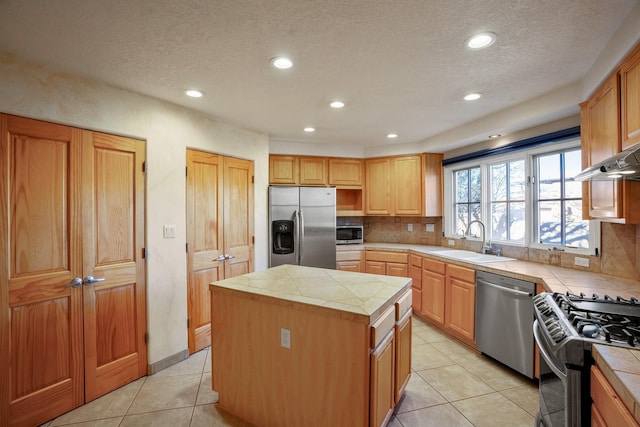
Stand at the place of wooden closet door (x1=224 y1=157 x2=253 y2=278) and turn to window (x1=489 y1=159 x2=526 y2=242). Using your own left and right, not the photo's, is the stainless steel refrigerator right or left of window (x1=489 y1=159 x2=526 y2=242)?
left

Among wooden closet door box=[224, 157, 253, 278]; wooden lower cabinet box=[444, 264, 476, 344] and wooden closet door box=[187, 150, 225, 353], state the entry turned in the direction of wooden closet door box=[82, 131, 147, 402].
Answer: the wooden lower cabinet

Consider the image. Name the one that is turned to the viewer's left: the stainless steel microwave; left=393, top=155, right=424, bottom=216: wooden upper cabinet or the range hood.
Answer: the range hood

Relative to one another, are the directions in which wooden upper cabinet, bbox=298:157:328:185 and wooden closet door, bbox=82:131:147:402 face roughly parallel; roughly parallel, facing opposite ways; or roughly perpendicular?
roughly perpendicular

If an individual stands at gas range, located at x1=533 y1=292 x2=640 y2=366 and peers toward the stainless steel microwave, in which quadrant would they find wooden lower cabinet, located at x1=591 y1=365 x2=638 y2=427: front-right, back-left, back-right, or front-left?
back-left

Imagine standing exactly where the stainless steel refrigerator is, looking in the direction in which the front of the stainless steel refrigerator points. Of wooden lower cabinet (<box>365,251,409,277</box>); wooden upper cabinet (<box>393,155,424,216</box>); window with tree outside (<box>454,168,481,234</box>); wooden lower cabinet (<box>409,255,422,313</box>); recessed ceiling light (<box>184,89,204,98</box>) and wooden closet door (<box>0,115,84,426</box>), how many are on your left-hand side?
4

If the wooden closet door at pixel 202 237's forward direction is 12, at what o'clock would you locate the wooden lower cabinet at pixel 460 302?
The wooden lower cabinet is roughly at 11 o'clock from the wooden closet door.
